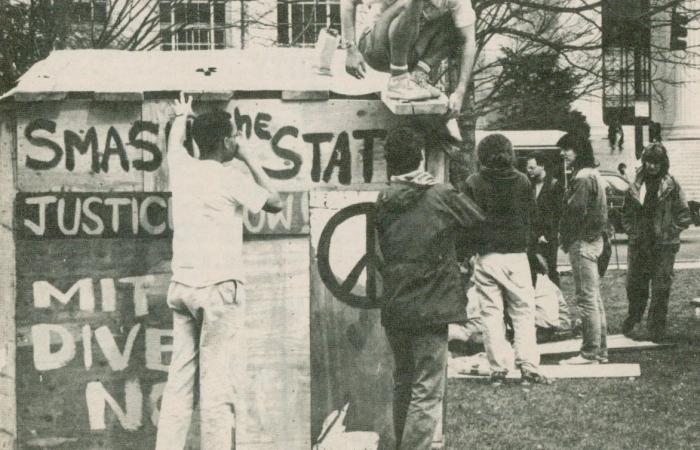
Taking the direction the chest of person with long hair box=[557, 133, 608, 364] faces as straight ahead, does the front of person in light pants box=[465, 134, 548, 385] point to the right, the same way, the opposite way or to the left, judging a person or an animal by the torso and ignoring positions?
to the right

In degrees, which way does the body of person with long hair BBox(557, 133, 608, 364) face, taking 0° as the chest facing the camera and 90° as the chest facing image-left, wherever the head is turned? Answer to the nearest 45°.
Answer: approximately 90°

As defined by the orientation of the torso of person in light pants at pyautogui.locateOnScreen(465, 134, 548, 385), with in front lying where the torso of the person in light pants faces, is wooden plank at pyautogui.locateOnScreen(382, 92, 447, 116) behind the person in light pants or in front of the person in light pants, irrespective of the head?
behind

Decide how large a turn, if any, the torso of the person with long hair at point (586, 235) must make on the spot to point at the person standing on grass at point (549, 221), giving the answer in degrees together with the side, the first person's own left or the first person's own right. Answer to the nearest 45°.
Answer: approximately 90° to the first person's own right

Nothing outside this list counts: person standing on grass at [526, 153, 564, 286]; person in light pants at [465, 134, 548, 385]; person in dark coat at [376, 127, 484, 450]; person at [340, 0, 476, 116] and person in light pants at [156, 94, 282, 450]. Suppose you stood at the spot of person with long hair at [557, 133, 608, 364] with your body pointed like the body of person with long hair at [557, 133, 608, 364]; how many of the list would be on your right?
1

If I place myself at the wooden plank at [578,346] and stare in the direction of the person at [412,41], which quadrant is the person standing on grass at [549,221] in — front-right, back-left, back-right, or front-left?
back-right

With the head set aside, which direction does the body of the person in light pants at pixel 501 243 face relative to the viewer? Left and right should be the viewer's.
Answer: facing away from the viewer

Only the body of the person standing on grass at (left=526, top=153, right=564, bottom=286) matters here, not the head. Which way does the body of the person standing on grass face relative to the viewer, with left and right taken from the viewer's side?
facing the viewer and to the left of the viewer

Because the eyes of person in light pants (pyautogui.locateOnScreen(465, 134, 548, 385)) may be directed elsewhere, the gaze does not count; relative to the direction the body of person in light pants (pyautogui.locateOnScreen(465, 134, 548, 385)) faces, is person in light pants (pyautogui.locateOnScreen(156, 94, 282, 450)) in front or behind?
behind

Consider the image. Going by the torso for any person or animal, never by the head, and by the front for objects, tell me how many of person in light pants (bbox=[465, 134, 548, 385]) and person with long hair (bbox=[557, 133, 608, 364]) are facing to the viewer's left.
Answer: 1

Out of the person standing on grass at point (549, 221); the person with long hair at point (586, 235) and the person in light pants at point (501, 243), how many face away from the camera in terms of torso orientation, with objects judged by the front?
1
